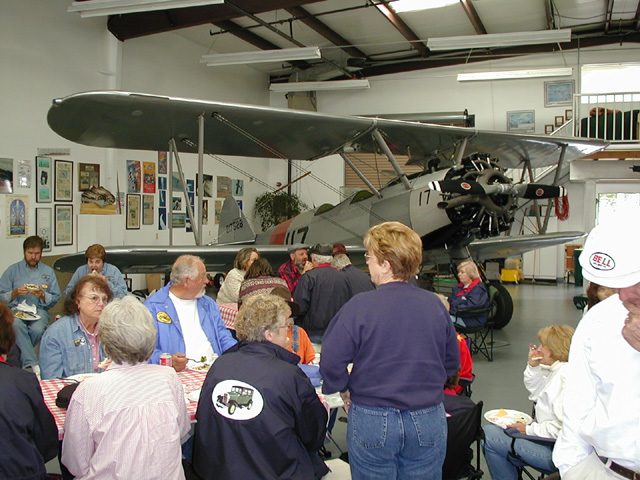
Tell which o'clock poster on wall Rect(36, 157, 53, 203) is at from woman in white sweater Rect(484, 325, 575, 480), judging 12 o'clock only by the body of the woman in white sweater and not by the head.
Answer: The poster on wall is roughly at 1 o'clock from the woman in white sweater.

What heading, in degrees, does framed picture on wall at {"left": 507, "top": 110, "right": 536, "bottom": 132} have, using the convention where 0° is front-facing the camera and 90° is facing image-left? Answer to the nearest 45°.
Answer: approximately 0°

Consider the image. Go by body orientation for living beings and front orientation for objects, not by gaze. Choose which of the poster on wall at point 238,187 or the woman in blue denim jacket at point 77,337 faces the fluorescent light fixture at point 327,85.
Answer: the poster on wall

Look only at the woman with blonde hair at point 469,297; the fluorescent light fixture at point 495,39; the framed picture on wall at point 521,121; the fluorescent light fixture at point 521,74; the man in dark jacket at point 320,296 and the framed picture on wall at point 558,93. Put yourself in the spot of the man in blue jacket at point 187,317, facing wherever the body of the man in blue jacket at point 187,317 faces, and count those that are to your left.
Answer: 6

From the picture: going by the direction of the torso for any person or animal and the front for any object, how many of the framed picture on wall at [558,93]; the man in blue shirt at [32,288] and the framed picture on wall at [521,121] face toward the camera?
3

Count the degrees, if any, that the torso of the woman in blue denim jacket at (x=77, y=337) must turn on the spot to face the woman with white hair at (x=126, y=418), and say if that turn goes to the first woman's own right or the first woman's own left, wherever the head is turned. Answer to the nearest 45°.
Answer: approximately 45° to the first woman's own right

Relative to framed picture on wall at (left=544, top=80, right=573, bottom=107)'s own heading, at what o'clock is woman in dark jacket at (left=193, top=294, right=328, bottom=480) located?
The woman in dark jacket is roughly at 12 o'clock from the framed picture on wall.

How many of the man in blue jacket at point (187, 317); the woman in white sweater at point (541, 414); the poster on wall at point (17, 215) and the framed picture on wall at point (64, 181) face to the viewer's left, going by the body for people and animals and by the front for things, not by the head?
1

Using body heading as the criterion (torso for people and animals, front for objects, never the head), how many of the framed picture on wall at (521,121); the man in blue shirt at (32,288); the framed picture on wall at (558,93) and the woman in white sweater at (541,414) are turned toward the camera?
3

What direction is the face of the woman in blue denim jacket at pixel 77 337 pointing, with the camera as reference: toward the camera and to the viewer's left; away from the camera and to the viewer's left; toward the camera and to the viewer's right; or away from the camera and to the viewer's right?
toward the camera and to the viewer's right

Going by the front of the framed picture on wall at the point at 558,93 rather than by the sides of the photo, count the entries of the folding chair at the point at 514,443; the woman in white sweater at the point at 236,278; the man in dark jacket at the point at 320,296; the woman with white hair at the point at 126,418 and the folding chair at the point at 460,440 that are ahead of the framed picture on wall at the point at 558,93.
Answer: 5
